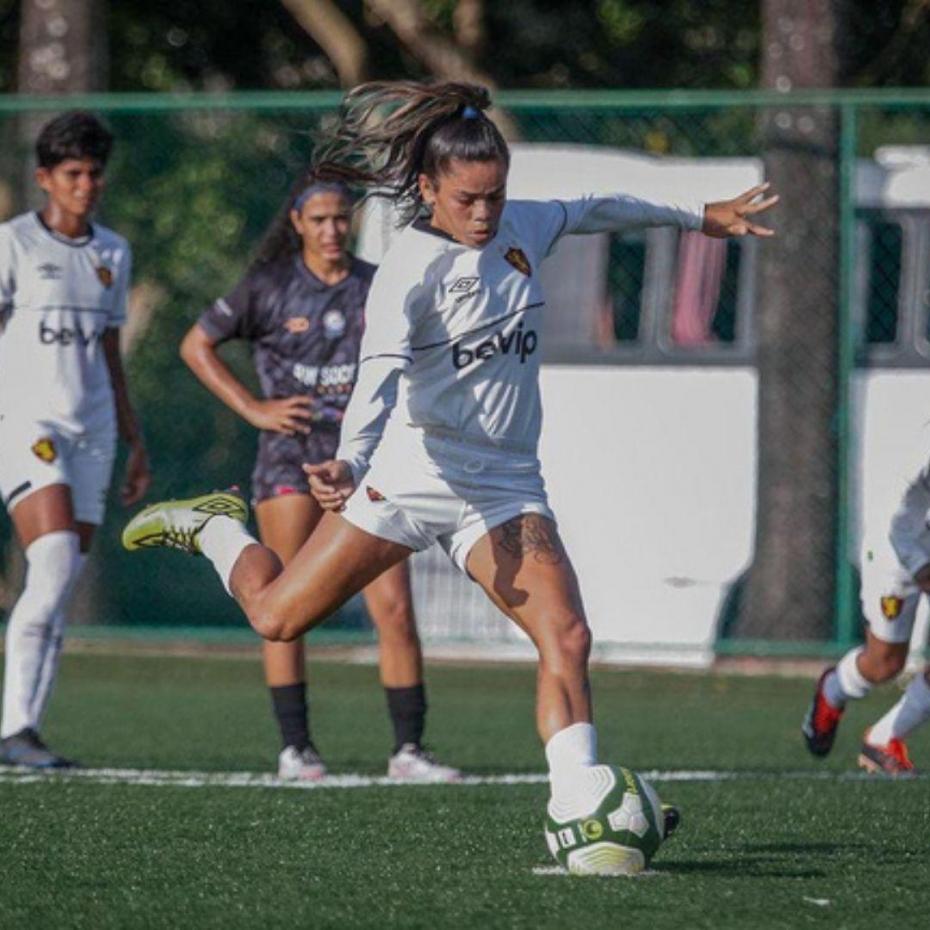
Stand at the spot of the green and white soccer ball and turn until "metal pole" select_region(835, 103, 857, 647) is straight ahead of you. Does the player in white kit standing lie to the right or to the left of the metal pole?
left

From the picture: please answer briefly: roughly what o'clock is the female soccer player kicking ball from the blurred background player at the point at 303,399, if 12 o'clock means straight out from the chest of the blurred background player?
The female soccer player kicking ball is roughly at 1 o'clock from the blurred background player.

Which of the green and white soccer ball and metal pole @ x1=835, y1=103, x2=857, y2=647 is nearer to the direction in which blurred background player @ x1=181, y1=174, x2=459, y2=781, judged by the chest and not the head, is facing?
the green and white soccer ball

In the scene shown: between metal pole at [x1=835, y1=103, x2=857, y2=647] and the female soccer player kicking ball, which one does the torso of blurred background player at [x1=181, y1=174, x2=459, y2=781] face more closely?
the female soccer player kicking ball

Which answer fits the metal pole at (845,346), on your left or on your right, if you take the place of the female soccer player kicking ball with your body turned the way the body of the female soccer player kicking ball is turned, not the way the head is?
on your left

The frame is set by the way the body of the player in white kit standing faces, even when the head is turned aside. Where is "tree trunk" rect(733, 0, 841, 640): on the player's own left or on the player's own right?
on the player's own left

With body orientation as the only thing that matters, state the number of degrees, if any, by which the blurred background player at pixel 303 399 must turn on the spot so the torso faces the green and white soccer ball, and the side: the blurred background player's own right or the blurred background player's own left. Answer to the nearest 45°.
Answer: approximately 45° to the blurred background player's own right
